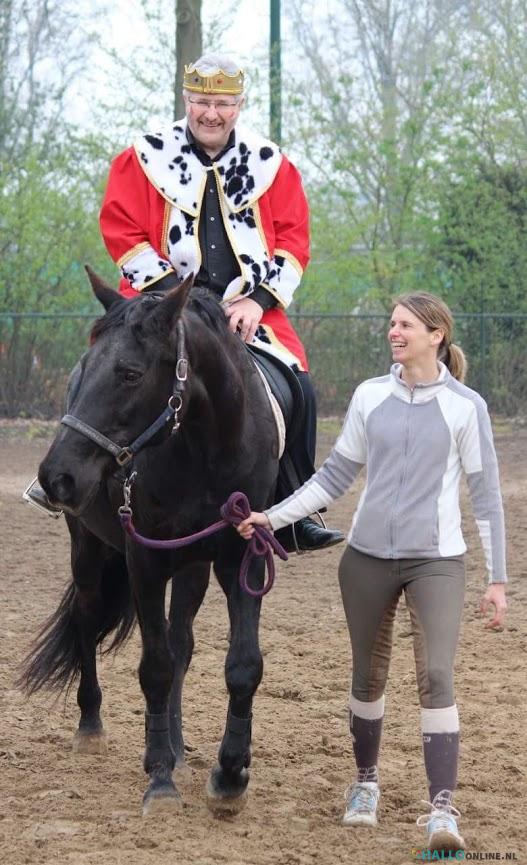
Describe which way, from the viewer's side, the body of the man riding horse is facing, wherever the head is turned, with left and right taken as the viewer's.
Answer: facing the viewer

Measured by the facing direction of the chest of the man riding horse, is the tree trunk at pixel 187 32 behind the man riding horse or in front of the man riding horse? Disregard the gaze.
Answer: behind

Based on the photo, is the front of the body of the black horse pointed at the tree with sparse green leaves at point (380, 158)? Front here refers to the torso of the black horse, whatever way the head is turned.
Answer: no

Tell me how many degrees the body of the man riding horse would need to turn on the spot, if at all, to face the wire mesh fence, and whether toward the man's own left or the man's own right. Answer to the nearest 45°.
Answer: approximately 180°

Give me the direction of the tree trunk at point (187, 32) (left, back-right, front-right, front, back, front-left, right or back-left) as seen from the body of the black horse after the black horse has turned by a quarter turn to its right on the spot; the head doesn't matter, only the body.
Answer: right

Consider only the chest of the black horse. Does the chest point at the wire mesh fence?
no

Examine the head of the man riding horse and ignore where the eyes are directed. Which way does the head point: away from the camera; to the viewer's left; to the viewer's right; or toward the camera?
toward the camera

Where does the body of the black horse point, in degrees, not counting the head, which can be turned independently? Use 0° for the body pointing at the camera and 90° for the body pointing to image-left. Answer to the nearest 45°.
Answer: approximately 0°

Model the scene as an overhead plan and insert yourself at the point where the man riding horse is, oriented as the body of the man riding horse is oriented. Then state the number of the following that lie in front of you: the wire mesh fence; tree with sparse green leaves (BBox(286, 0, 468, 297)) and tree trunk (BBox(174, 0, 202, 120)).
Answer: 0
